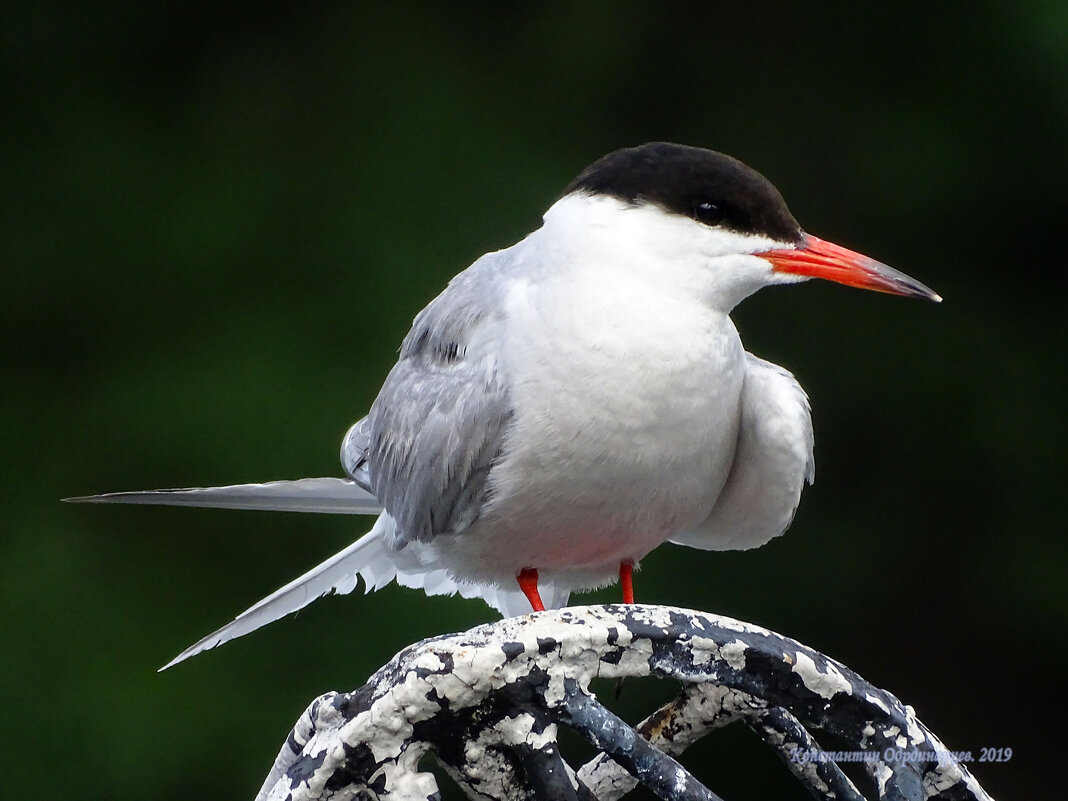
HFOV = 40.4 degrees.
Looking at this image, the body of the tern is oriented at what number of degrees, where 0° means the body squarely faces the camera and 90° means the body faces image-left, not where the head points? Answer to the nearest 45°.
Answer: approximately 315°
